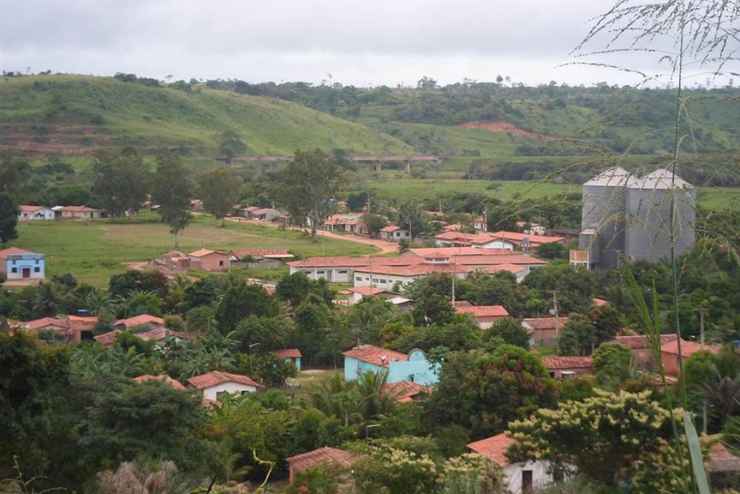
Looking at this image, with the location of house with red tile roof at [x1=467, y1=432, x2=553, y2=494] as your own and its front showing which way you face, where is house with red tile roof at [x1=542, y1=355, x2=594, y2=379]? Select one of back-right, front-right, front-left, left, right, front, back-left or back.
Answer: back

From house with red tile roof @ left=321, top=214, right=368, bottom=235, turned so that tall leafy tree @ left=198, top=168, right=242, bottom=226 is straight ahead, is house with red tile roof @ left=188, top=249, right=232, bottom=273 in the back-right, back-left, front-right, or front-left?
front-left

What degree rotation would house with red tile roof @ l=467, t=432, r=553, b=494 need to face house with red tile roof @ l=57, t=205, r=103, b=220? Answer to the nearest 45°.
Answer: approximately 135° to its right

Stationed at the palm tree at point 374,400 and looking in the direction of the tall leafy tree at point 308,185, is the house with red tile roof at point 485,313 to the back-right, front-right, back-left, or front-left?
front-right

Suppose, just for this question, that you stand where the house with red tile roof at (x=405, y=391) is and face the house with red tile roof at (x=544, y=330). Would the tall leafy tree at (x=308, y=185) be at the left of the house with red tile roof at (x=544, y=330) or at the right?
left

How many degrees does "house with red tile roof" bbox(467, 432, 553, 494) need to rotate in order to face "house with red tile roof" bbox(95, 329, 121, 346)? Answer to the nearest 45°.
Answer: approximately 135° to its right

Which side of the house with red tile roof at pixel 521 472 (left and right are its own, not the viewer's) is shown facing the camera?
front

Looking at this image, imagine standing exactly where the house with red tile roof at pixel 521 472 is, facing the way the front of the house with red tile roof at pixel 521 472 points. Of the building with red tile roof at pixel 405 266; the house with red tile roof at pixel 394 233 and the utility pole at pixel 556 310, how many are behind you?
3

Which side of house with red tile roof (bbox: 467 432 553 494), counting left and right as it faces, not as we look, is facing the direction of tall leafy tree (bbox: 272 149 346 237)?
back

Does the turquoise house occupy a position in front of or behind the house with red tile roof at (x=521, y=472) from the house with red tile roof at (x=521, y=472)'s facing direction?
behind

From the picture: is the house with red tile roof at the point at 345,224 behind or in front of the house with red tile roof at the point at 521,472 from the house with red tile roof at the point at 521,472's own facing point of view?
behind

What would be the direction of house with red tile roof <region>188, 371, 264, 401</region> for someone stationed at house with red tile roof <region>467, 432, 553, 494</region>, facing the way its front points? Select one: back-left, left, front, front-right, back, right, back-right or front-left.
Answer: back-right

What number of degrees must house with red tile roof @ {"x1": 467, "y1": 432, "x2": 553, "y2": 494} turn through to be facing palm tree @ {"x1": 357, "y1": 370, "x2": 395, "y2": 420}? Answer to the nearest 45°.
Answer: approximately 135° to its right

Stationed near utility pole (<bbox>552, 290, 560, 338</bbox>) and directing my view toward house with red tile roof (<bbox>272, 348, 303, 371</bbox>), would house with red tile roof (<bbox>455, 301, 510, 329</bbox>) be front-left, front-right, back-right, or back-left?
front-right

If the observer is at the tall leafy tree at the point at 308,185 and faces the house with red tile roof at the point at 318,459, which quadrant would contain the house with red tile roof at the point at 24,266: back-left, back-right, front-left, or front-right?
front-right

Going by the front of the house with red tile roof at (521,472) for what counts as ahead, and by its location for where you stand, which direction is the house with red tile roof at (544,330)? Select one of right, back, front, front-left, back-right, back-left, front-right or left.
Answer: back
